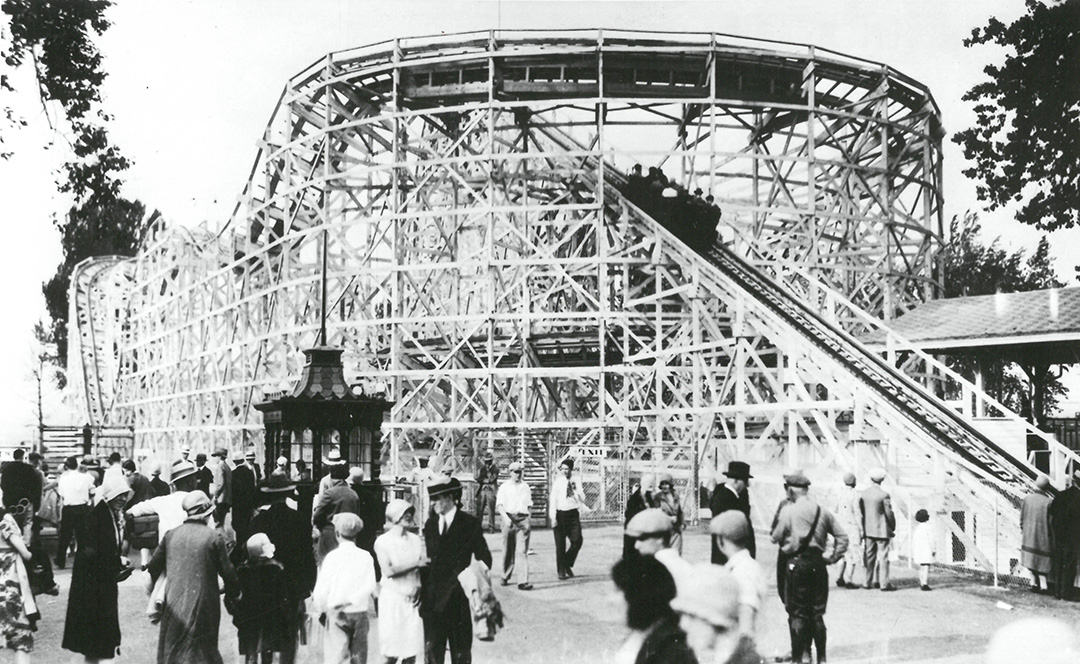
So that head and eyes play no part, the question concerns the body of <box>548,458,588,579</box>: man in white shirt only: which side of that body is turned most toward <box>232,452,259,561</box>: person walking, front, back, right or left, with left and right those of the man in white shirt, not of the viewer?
right

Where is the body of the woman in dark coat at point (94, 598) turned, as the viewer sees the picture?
to the viewer's right

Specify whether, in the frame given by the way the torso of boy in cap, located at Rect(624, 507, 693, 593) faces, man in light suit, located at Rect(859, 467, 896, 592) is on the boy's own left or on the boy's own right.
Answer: on the boy's own right

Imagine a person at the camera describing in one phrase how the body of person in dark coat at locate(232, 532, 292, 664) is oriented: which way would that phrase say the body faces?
away from the camera

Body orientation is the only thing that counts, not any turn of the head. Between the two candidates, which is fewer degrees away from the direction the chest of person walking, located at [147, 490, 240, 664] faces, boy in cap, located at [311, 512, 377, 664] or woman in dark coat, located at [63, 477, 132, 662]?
the woman in dark coat

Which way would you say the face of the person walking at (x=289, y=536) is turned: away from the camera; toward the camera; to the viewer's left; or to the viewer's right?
away from the camera

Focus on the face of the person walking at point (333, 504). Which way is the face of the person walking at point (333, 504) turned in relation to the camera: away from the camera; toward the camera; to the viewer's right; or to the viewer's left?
away from the camera

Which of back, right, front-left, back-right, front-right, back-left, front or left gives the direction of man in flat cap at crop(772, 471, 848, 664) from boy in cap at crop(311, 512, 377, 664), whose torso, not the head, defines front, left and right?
right

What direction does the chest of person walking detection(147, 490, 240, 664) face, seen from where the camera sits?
away from the camera

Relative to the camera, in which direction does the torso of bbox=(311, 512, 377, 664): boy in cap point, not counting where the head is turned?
away from the camera
